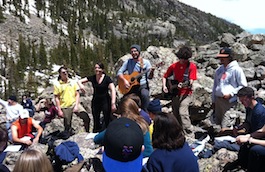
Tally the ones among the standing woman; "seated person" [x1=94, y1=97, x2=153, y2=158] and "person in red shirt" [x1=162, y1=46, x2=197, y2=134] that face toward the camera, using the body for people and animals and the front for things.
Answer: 2

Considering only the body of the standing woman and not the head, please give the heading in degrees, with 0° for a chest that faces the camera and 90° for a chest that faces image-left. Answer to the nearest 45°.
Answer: approximately 0°

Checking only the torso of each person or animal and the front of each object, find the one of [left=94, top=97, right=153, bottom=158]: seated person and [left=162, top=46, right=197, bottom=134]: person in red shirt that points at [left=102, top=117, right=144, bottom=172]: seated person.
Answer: the person in red shirt

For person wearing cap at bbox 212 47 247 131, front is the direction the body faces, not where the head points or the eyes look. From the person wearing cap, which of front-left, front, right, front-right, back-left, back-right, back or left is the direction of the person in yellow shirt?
front-right

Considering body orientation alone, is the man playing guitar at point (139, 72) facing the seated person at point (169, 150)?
yes

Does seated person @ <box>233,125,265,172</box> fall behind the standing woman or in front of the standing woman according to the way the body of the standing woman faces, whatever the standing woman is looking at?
in front
